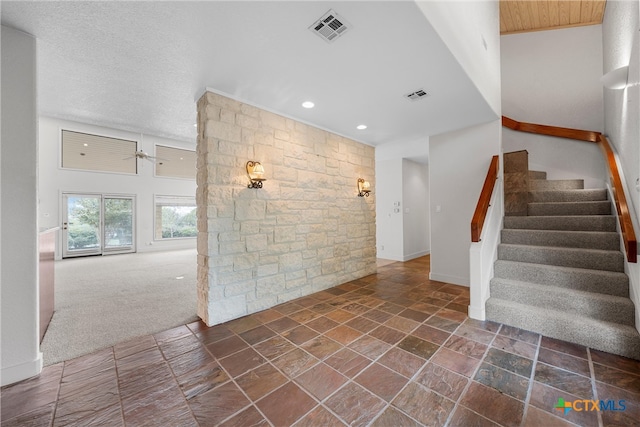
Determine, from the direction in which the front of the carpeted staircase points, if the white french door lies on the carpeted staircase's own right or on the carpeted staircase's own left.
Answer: on the carpeted staircase's own right

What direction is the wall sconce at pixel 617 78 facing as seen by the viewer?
to the viewer's left

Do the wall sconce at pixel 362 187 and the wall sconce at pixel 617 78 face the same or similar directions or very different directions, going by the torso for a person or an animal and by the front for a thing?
very different directions

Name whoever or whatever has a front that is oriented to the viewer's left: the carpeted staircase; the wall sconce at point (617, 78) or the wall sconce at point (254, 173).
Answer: the wall sconce at point (617, 78)

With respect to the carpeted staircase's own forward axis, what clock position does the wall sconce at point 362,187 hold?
The wall sconce is roughly at 3 o'clock from the carpeted staircase.

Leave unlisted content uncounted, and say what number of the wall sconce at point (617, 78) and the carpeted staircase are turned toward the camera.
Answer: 1

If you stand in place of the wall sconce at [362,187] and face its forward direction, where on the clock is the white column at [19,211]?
The white column is roughly at 3 o'clock from the wall sconce.

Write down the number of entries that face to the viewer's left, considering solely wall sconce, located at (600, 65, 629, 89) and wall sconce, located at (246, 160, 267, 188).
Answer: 1

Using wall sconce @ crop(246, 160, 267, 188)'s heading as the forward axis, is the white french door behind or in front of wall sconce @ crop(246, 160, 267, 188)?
behind
